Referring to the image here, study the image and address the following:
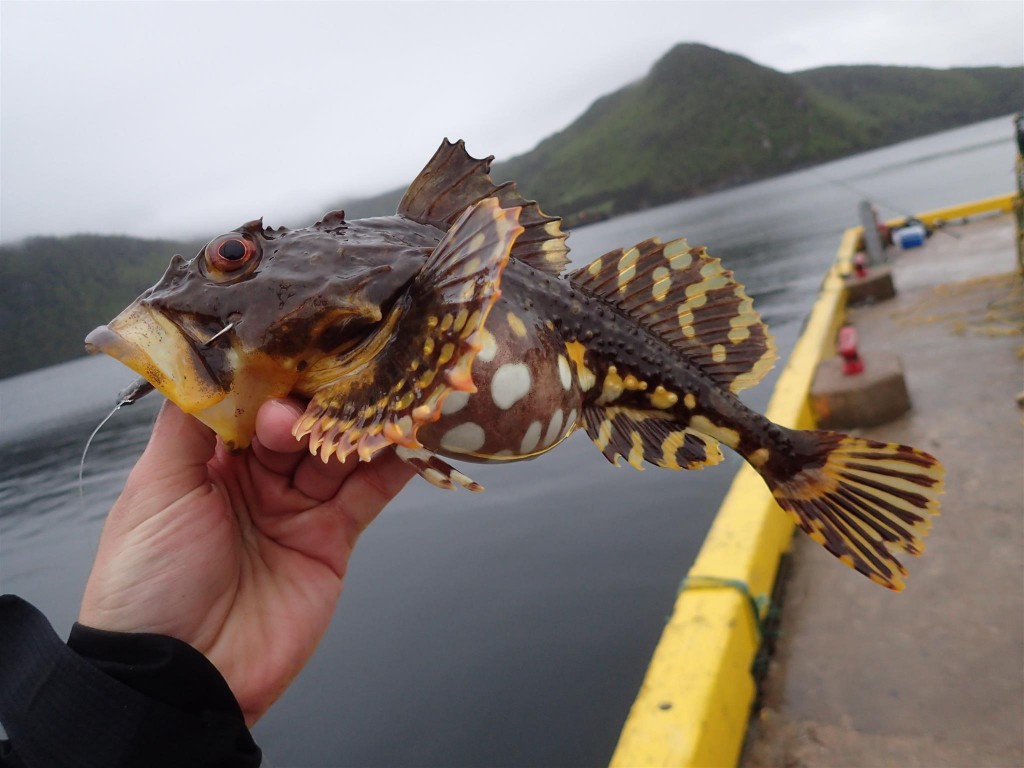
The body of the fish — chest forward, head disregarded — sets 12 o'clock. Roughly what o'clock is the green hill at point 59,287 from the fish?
The green hill is roughly at 2 o'clock from the fish.

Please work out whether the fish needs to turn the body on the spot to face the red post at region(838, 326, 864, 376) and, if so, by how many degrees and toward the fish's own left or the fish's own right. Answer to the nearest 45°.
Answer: approximately 135° to the fish's own right

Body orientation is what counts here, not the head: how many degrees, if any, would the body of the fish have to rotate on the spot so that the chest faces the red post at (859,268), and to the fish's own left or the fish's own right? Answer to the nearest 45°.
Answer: approximately 135° to the fish's own right

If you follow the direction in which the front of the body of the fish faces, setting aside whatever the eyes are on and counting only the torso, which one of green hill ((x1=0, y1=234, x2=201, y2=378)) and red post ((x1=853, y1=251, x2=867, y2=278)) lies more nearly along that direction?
the green hill

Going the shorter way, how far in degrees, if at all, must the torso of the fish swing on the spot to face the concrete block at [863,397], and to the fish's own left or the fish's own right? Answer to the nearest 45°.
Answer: approximately 135° to the fish's own right

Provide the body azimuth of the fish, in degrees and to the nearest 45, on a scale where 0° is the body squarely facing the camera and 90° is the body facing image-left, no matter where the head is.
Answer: approximately 90°

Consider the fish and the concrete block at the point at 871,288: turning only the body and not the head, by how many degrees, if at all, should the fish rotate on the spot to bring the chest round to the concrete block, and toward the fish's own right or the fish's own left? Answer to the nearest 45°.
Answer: approximately 135° to the fish's own right
